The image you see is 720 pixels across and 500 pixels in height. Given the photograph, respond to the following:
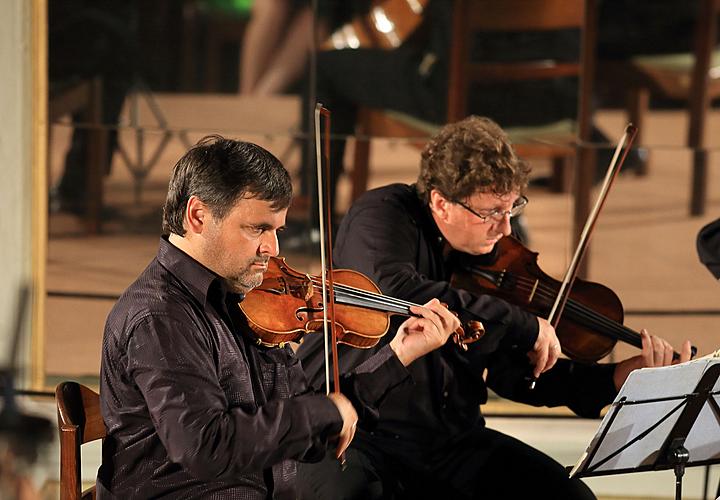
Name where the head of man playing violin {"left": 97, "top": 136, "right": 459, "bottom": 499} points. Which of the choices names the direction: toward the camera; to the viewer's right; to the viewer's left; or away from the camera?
to the viewer's right

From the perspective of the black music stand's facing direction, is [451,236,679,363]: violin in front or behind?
in front

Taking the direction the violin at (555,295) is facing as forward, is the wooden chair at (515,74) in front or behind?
behind

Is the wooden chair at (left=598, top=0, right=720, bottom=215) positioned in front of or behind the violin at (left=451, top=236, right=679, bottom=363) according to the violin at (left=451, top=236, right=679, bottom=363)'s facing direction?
behind

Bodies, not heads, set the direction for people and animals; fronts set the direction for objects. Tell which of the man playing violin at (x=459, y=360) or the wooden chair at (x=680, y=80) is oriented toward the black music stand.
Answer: the man playing violin

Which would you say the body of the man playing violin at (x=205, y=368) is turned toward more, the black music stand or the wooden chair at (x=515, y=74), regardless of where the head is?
the black music stand

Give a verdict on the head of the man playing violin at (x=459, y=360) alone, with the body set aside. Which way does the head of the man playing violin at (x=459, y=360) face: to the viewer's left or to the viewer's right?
to the viewer's right

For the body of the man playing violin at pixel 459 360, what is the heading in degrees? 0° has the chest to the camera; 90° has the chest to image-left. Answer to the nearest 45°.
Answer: approximately 315°

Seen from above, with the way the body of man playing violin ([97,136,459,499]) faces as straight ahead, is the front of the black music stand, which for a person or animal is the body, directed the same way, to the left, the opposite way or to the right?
the opposite way

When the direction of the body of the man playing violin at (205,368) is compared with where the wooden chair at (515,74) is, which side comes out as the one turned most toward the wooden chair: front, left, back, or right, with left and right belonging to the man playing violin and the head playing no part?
left
